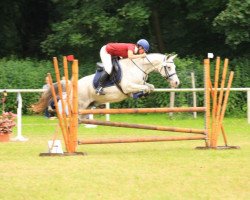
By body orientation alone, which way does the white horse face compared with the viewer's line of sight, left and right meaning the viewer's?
facing to the right of the viewer

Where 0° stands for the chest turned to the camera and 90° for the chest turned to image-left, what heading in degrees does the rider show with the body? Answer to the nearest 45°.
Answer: approximately 270°
